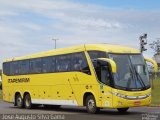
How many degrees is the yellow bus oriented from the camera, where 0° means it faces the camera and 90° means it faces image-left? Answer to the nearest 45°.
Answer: approximately 315°
